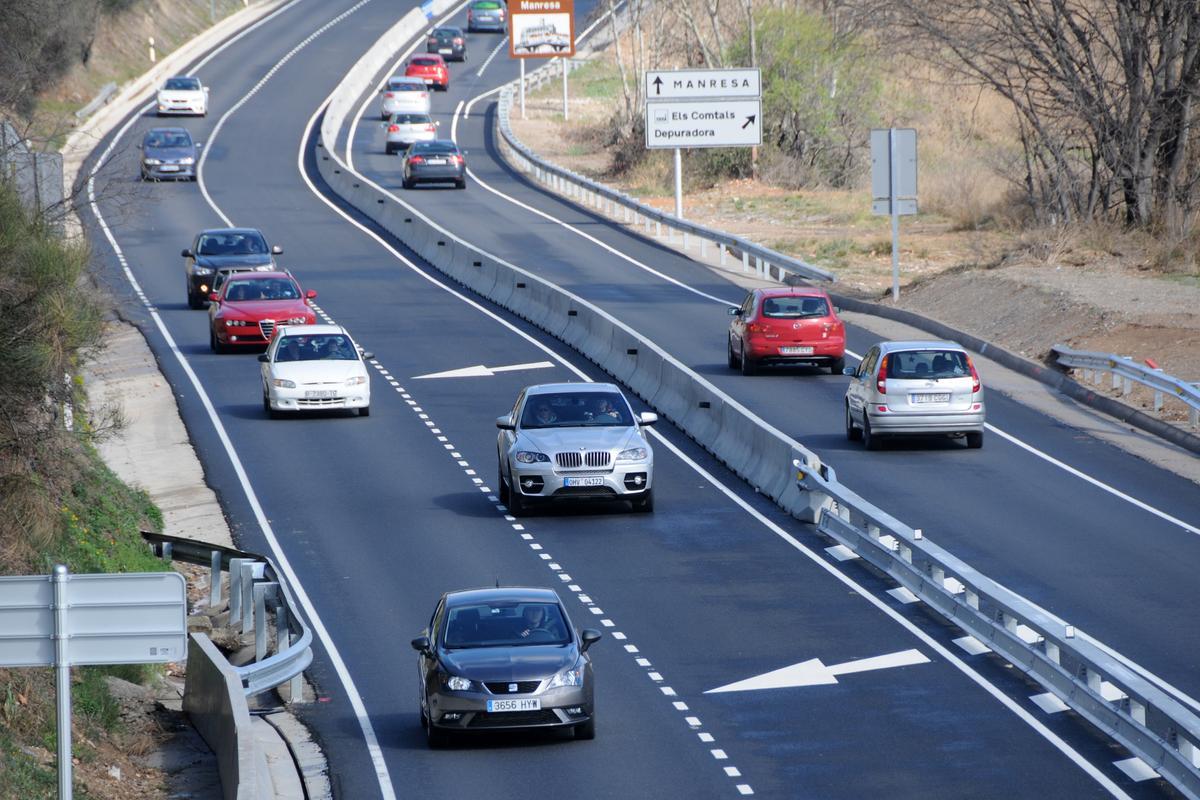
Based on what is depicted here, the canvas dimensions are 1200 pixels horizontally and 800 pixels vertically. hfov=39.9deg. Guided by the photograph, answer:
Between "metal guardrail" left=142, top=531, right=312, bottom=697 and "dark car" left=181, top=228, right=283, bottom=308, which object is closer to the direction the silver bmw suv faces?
the metal guardrail

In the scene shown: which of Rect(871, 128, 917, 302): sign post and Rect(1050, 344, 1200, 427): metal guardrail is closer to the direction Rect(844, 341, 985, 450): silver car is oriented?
the sign post

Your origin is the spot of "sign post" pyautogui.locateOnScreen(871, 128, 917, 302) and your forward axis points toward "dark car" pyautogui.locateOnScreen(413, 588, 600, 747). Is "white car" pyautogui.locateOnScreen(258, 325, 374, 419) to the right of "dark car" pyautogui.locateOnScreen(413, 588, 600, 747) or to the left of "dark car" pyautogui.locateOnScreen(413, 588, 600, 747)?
right

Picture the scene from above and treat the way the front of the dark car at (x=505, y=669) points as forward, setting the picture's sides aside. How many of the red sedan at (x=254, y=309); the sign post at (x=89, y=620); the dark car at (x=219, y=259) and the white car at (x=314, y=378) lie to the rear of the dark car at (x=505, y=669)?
3

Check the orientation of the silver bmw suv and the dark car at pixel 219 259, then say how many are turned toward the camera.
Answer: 2

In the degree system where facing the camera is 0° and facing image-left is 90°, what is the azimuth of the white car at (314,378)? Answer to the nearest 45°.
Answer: approximately 0°

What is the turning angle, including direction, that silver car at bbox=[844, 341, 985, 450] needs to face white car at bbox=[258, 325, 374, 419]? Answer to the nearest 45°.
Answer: approximately 90° to its left

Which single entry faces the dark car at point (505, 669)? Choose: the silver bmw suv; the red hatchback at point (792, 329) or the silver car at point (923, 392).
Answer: the silver bmw suv

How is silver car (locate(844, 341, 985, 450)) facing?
away from the camera

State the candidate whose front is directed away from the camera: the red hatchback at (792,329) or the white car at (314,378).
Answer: the red hatchback

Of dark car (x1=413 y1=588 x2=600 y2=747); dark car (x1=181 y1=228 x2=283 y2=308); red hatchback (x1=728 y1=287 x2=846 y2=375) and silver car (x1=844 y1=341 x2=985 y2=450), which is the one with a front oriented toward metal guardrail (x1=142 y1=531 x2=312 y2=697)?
dark car (x1=181 y1=228 x2=283 y2=308)
